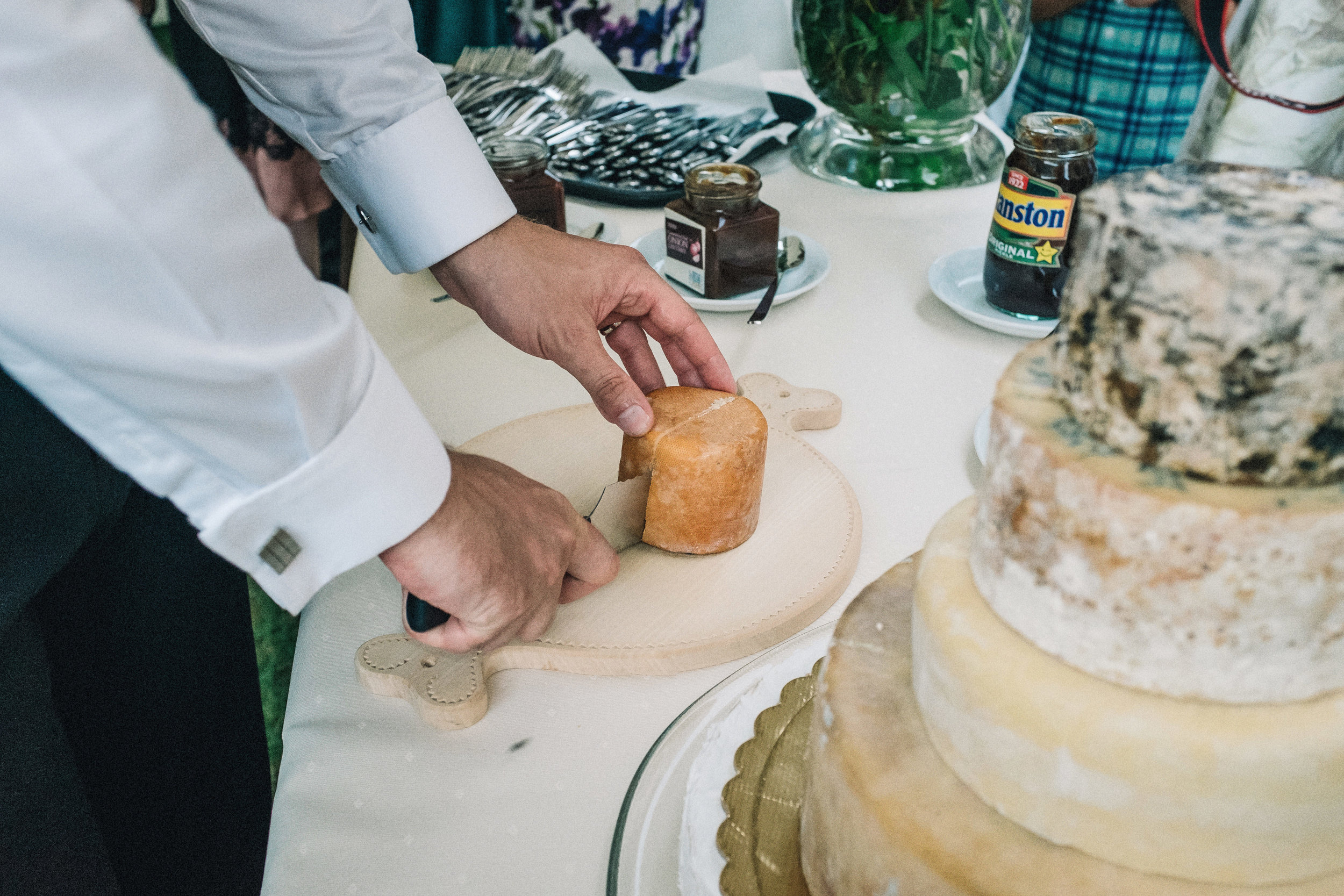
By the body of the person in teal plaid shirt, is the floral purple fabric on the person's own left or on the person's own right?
on the person's own right

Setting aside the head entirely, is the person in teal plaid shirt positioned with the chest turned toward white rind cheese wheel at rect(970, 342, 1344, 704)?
yes

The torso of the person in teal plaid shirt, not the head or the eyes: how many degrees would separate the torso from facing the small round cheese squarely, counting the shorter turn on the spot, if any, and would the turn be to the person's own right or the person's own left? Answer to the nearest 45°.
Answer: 0° — they already face it

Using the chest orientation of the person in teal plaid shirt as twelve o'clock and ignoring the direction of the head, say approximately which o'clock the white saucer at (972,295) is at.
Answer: The white saucer is roughly at 12 o'clock from the person in teal plaid shirt.

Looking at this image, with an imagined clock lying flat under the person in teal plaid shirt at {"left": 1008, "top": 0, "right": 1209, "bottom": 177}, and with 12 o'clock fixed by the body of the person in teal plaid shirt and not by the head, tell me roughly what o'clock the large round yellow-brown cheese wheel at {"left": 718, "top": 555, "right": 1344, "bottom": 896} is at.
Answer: The large round yellow-brown cheese wheel is roughly at 12 o'clock from the person in teal plaid shirt.

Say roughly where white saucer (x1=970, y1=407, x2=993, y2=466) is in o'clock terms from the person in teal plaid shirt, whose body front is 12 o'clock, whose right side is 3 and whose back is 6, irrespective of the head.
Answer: The white saucer is roughly at 12 o'clock from the person in teal plaid shirt.

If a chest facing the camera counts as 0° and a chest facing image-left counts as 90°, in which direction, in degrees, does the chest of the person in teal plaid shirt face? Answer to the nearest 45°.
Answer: approximately 0°

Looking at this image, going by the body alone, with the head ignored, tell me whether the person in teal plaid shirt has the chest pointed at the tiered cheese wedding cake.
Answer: yes

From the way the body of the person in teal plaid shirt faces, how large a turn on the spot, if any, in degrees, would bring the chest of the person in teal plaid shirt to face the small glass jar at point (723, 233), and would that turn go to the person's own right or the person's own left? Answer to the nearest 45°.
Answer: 0° — they already face it
